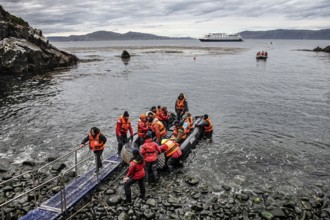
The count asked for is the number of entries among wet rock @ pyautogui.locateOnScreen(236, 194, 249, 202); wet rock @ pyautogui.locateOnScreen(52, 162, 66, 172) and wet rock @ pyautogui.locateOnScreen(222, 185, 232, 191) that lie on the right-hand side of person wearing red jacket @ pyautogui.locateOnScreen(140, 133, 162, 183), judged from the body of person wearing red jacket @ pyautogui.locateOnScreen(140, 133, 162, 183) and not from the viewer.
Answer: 2

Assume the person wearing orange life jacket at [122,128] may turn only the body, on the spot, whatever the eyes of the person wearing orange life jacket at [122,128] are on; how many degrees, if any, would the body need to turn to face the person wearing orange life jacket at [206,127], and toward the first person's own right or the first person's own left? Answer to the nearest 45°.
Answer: approximately 90° to the first person's own left

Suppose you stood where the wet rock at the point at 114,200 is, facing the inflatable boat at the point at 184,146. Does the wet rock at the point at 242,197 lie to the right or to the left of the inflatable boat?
right

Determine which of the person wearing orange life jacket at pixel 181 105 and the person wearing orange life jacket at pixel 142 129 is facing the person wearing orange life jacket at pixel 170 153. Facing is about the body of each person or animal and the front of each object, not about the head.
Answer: the person wearing orange life jacket at pixel 181 105

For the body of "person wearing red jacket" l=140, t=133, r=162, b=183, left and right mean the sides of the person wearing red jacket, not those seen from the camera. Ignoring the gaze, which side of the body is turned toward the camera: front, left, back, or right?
back

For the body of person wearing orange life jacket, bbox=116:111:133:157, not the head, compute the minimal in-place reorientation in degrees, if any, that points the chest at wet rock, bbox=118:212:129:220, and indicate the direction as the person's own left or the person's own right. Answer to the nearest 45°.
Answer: approximately 45° to the person's own right

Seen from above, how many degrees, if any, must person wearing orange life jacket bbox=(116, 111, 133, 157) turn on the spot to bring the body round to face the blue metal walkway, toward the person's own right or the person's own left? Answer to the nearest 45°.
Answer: approximately 90° to the person's own right
